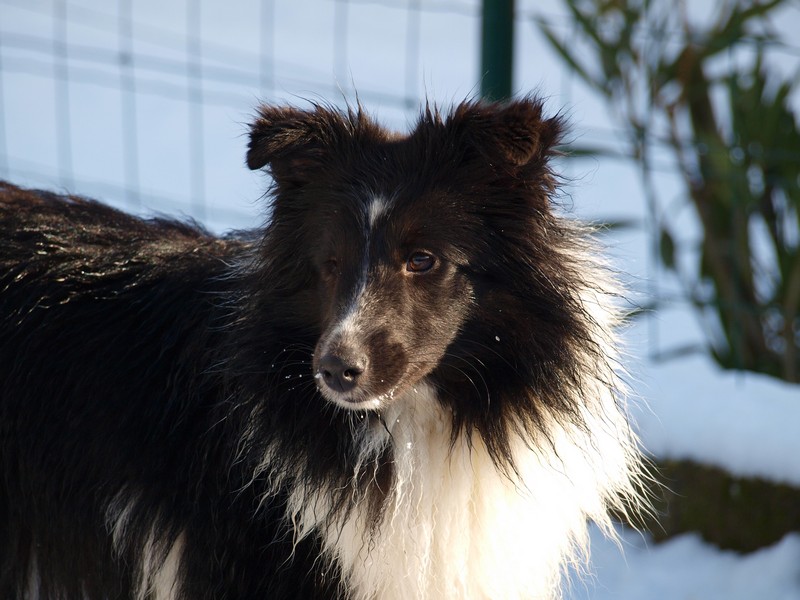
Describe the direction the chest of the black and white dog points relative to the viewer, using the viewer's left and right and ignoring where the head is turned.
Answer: facing the viewer and to the right of the viewer

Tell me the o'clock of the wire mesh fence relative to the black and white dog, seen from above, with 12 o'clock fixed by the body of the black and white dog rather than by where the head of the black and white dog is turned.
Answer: The wire mesh fence is roughly at 7 o'clock from the black and white dog.
